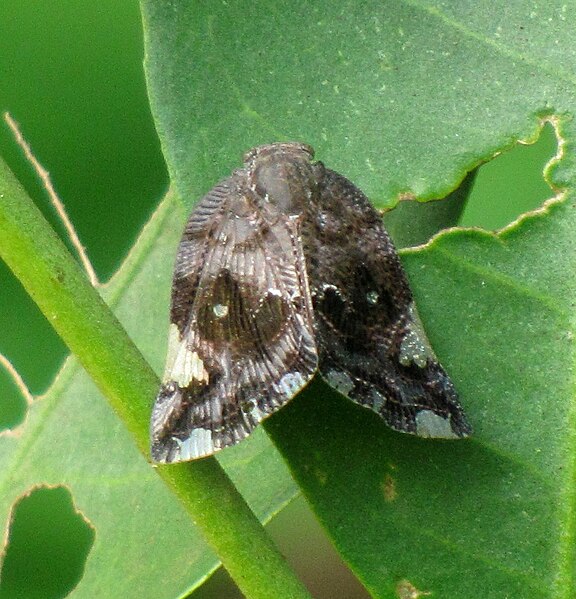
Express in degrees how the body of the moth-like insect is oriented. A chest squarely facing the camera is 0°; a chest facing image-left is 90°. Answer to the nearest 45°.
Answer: approximately 180°
